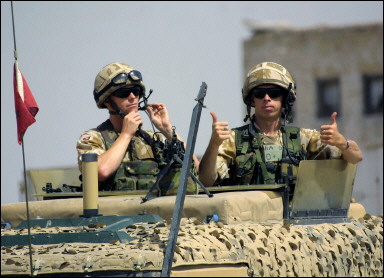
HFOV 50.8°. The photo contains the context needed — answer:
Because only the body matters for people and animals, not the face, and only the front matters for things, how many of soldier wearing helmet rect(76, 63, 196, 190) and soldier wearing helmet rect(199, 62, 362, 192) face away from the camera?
0

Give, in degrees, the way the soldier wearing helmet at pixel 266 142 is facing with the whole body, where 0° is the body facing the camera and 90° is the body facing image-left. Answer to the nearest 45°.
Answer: approximately 0°

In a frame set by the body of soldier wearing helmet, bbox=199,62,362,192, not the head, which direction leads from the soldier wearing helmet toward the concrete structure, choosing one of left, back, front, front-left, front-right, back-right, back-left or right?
back

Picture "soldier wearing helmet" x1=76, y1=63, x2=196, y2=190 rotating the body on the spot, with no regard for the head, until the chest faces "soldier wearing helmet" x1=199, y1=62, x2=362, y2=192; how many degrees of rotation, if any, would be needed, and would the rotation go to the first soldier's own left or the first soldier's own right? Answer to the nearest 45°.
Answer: approximately 45° to the first soldier's own left

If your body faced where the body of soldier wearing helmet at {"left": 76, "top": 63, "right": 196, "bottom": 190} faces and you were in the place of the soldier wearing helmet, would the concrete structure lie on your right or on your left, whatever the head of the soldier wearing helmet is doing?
on your left
